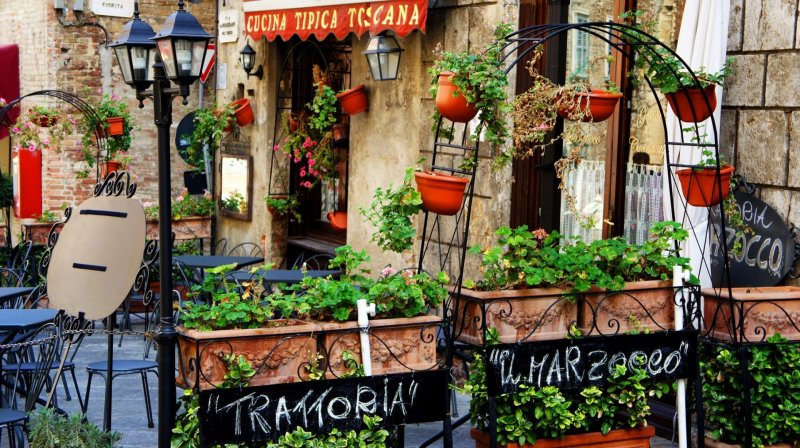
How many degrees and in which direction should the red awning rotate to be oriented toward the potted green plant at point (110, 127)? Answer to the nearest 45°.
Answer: approximately 90° to its right

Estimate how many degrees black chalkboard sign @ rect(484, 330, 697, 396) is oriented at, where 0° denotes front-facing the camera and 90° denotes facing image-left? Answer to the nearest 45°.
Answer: approximately 0°

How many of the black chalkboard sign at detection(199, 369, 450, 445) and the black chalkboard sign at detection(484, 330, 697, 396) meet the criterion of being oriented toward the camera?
2

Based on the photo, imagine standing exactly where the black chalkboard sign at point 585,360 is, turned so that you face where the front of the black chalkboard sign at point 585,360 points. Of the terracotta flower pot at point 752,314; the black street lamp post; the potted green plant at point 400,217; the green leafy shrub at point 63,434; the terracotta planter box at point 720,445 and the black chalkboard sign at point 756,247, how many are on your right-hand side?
3

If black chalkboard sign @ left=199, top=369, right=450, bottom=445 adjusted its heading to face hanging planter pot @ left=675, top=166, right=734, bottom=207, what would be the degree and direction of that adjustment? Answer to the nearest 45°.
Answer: approximately 135° to its left

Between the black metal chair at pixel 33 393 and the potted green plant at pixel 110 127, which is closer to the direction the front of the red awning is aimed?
the black metal chair

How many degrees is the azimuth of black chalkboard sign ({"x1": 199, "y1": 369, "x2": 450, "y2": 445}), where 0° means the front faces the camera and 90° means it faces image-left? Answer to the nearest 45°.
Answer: approximately 0°

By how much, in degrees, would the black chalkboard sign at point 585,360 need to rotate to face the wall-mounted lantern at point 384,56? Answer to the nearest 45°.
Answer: approximately 135° to its right

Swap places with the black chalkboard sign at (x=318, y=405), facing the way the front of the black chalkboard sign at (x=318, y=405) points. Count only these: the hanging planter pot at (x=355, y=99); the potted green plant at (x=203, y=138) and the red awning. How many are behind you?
3
